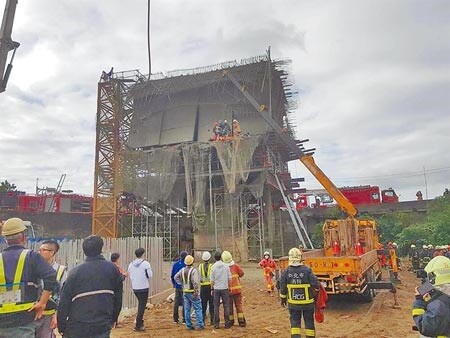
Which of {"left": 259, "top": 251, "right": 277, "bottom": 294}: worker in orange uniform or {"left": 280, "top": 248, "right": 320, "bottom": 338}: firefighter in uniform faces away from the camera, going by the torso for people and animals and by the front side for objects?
the firefighter in uniform

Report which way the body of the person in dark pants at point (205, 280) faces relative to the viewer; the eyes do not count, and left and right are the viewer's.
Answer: facing away from the viewer

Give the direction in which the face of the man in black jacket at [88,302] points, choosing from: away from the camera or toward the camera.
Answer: away from the camera

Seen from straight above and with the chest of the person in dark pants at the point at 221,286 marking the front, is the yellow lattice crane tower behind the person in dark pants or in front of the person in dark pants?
in front

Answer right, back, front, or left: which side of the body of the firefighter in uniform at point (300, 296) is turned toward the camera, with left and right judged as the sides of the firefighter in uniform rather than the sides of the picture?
back

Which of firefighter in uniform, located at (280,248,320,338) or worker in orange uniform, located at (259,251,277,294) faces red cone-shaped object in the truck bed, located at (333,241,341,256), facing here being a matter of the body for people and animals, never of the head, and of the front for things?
the firefighter in uniform

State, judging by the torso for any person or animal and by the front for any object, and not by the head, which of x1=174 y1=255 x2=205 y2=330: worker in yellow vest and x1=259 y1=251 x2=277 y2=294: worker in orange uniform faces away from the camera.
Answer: the worker in yellow vest

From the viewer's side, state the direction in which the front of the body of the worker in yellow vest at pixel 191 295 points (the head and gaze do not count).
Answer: away from the camera

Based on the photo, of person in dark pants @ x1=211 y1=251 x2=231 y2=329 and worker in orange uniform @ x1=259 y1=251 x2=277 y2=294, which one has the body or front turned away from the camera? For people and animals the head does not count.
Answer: the person in dark pants

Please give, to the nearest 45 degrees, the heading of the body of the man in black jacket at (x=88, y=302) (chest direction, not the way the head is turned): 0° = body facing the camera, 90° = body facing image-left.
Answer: approximately 180°

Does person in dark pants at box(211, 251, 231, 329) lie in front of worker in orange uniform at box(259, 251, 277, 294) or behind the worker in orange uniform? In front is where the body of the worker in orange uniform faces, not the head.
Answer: in front

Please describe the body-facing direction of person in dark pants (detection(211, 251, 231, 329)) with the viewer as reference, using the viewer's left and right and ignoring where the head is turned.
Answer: facing away from the viewer

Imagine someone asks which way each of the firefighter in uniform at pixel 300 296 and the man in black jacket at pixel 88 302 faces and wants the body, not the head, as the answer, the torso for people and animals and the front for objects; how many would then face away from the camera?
2

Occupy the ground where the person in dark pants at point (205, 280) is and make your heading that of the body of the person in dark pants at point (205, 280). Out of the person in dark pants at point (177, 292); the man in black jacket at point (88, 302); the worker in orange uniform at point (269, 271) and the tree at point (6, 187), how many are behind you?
1
